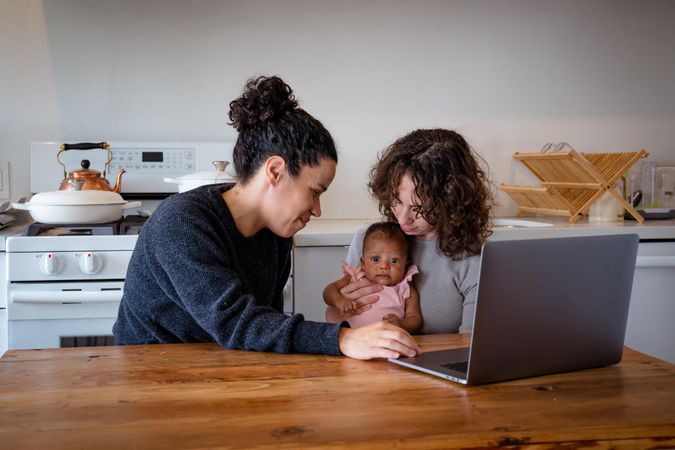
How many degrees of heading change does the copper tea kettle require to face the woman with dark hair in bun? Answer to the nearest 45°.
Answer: approximately 90° to its right

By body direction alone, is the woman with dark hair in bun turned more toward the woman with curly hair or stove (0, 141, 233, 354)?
the woman with curly hair

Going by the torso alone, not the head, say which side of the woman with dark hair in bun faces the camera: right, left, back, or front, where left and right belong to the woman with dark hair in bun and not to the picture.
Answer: right

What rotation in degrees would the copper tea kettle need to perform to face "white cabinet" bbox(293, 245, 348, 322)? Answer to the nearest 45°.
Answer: approximately 45° to its right

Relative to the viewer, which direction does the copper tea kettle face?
to the viewer's right

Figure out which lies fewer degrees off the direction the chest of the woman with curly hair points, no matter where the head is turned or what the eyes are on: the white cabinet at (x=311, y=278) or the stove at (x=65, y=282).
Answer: the stove

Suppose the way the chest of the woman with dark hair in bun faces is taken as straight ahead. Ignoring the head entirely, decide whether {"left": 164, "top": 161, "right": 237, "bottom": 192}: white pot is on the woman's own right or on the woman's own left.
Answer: on the woman's own left

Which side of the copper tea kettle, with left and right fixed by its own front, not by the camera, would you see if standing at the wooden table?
right

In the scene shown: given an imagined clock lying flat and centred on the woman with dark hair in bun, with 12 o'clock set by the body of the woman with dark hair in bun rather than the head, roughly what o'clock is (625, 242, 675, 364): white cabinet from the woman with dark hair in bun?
The white cabinet is roughly at 11 o'clock from the woman with dark hair in bun.

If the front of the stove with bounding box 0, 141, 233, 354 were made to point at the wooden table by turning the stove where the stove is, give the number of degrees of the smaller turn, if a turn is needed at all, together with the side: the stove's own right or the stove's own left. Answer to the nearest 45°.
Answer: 0° — it already faces it
